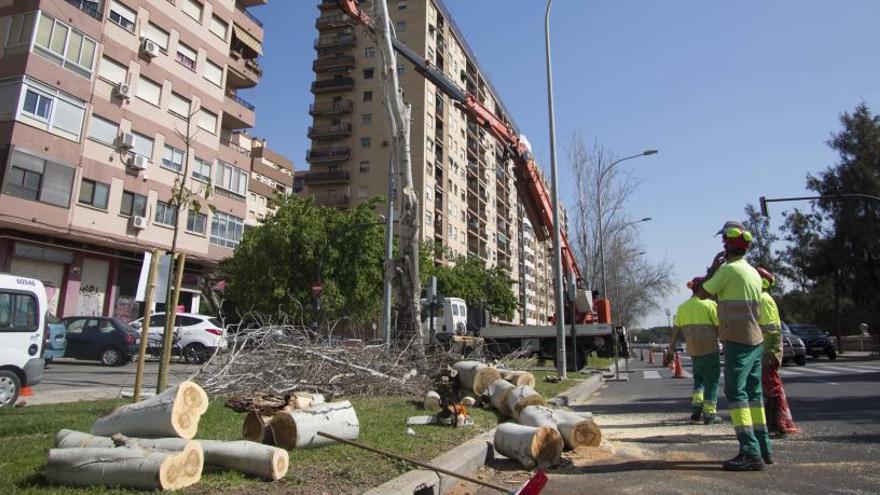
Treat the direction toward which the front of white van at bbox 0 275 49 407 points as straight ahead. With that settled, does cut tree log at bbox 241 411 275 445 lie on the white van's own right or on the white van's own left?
on the white van's own left

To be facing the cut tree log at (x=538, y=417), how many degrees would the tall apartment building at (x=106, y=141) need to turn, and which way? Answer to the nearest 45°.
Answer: approximately 45° to its right

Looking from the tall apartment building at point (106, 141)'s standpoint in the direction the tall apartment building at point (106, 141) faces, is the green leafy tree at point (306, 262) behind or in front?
in front

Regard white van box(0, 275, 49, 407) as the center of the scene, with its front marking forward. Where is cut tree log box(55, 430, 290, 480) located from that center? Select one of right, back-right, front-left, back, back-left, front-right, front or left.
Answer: left

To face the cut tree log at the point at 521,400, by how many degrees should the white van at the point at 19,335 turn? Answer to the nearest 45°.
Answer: approximately 135° to its left

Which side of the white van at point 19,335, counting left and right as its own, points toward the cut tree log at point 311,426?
left

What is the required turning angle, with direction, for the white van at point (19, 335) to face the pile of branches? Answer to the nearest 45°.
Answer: approximately 135° to its left

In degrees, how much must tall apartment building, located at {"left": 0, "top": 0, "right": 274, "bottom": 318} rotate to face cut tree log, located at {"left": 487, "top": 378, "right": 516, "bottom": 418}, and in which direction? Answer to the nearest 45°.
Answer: approximately 45° to its right

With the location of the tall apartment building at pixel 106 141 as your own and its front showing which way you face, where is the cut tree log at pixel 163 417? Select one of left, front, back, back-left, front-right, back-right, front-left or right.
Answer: front-right
